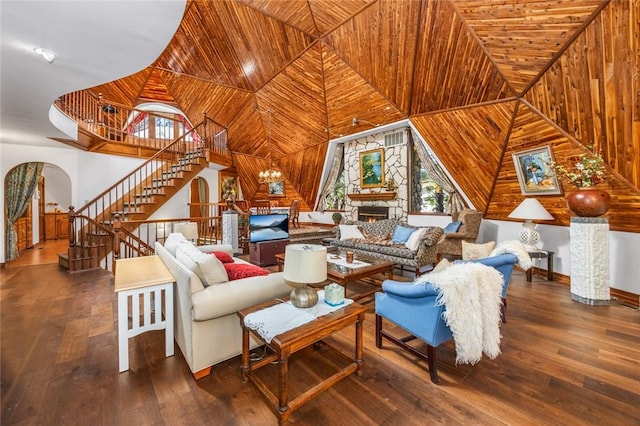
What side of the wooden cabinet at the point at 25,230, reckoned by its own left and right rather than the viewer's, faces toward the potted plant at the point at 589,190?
front

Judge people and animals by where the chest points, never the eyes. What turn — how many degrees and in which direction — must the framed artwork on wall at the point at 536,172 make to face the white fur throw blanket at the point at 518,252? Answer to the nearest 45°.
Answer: approximately 45° to its left

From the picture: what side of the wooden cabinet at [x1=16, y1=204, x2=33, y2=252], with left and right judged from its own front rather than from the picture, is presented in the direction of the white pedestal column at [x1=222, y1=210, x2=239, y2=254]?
front

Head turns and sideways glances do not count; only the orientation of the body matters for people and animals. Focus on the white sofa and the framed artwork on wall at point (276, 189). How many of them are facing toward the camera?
1

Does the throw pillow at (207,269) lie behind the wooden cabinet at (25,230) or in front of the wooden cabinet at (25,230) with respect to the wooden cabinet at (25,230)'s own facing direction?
in front

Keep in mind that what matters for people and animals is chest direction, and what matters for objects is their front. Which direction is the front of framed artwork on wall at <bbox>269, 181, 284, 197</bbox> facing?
toward the camera

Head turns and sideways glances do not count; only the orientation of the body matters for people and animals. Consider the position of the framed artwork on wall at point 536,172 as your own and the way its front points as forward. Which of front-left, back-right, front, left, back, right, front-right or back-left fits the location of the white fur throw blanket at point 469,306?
front-left

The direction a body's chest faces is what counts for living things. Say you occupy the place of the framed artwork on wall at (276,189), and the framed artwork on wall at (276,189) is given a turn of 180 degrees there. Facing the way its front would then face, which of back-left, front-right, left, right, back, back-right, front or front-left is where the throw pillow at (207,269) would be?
back

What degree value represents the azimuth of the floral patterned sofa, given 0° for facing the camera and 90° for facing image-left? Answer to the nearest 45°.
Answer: approximately 45°

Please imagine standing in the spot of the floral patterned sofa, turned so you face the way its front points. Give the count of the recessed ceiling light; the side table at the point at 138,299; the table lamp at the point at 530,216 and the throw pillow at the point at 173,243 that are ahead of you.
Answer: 3

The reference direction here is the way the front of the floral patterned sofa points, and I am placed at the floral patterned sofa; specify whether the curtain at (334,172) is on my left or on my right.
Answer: on my right

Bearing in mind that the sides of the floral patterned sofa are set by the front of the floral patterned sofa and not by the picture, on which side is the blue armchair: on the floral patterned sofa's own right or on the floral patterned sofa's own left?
on the floral patterned sofa's own left

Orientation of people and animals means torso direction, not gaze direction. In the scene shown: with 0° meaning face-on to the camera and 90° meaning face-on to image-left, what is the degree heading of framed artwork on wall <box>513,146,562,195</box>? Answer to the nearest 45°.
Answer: approximately 45°

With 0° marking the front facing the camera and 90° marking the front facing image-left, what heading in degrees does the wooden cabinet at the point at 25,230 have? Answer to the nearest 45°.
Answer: approximately 315°

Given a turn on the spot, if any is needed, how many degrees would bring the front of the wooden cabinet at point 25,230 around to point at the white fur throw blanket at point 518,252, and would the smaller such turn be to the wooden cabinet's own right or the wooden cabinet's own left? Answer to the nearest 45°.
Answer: approximately 45° to the wooden cabinet's own right

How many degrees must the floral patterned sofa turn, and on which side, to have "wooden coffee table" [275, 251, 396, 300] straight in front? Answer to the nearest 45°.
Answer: approximately 45° to its left

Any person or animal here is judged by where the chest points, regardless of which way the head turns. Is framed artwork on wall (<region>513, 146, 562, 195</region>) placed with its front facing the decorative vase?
no

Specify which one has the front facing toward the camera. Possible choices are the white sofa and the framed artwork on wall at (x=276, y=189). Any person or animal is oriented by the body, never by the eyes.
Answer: the framed artwork on wall
